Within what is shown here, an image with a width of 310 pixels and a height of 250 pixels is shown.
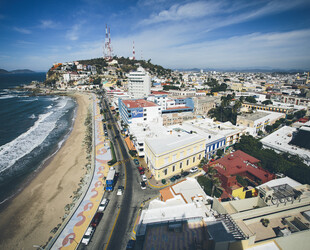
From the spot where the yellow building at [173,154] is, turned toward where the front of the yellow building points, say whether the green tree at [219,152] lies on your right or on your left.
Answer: on your left

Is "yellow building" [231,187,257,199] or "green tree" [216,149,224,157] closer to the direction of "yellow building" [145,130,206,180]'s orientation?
the yellow building
